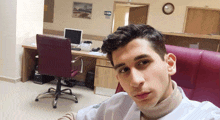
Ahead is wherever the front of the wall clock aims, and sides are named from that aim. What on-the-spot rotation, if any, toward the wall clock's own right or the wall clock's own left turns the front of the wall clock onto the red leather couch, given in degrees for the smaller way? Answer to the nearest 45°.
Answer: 0° — it already faces it

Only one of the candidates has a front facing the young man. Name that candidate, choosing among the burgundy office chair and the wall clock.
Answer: the wall clock

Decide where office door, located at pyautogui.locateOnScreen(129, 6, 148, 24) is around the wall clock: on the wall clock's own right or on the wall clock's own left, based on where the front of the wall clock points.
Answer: on the wall clock's own right

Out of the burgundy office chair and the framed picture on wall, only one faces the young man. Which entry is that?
the framed picture on wall

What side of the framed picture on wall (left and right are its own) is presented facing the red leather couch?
front

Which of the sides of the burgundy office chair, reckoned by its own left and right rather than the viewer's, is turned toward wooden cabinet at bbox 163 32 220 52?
right

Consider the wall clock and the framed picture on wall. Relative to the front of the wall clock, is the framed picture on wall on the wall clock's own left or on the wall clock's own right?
on the wall clock's own right
